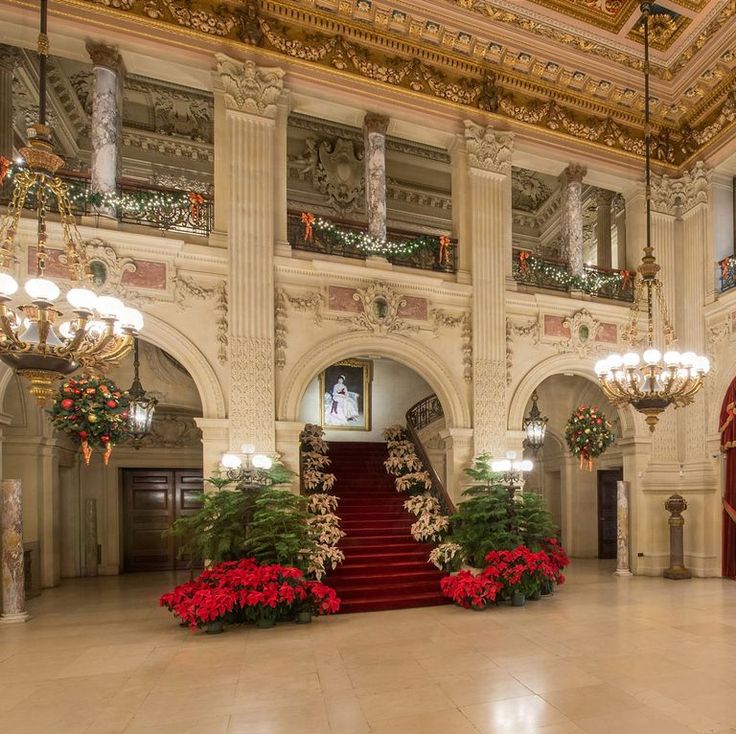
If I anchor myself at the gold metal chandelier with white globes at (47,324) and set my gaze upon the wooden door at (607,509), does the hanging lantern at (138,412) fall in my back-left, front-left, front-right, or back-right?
front-left

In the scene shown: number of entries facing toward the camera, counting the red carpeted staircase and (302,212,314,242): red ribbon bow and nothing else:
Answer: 2

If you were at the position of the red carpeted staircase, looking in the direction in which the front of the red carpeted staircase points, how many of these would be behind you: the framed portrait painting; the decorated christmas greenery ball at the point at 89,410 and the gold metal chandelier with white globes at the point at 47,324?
1

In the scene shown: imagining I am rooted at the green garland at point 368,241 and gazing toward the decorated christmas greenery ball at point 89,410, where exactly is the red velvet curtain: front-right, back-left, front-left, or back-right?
back-left

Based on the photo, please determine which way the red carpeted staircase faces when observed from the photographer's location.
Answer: facing the viewer
